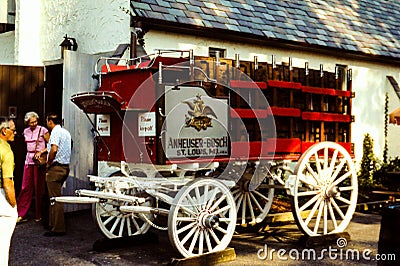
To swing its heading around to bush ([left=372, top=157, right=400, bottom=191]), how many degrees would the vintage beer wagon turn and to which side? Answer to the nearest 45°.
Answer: approximately 180°

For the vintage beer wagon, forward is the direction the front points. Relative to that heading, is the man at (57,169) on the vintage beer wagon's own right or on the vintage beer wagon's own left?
on the vintage beer wagon's own right

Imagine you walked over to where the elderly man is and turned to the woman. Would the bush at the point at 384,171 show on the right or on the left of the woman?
right

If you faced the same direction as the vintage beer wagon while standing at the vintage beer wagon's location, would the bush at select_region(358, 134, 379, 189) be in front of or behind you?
behind

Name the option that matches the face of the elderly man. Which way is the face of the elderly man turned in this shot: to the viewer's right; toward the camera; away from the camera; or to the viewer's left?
to the viewer's right

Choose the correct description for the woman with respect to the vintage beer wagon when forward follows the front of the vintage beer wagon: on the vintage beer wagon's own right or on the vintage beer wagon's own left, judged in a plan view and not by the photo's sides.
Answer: on the vintage beer wagon's own right

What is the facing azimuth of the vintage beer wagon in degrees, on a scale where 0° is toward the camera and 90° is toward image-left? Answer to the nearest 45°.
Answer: approximately 45°

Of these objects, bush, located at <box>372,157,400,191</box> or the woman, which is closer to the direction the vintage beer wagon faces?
the woman

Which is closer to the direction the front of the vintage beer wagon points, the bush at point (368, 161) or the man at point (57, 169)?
the man

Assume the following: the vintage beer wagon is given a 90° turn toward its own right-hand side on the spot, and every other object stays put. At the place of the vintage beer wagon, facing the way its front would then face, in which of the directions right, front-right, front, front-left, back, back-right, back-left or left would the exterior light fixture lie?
front
